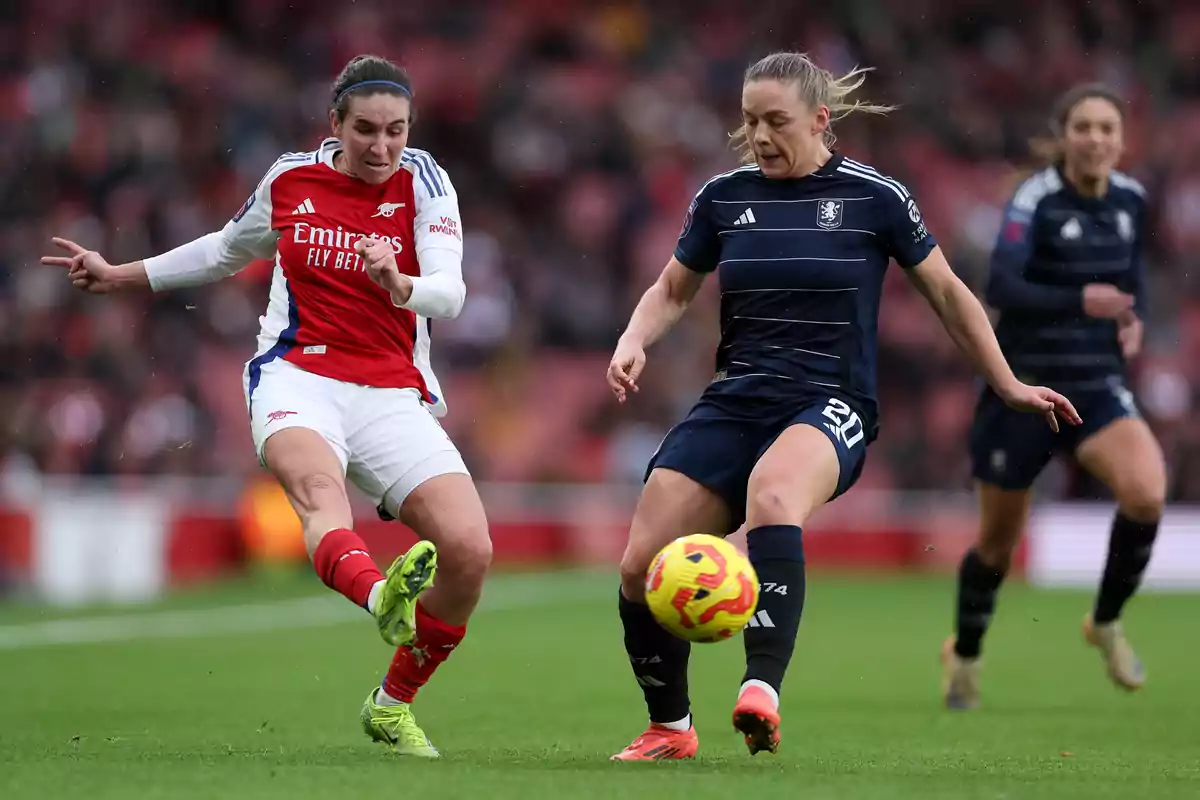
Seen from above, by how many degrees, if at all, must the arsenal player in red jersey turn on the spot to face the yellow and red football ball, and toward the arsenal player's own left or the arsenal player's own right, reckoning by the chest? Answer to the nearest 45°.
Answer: approximately 45° to the arsenal player's own left

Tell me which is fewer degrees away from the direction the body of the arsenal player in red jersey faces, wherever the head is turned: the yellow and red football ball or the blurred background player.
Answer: the yellow and red football ball

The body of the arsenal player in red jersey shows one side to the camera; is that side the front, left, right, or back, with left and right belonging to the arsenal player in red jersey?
front

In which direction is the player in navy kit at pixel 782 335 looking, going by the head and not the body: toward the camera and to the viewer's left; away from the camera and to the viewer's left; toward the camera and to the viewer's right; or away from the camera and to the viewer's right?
toward the camera and to the viewer's left

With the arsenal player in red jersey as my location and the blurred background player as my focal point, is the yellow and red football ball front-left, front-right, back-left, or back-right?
front-right

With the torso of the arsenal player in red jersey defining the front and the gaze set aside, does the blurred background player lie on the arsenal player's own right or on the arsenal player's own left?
on the arsenal player's own left

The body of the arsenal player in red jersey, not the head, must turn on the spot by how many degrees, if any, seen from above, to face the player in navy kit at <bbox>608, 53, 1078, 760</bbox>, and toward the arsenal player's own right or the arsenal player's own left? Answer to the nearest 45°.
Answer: approximately 90° to the arsenal player's own left

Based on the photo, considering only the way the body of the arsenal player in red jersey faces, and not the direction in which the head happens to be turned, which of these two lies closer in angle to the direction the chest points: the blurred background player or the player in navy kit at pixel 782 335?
the player in navy kit

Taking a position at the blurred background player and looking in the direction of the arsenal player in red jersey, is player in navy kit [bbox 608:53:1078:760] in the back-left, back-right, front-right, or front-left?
front-left

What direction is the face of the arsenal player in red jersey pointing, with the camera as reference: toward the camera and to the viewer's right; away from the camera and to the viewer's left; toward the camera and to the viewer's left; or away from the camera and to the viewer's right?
toward the camera and to the viewer's right
